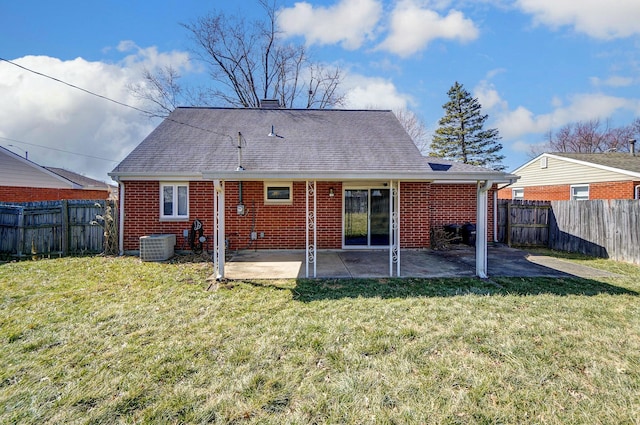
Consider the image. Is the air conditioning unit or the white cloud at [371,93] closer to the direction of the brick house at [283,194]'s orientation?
the white cloud

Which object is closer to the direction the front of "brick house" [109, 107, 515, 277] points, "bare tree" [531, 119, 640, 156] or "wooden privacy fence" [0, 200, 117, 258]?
the bare tree

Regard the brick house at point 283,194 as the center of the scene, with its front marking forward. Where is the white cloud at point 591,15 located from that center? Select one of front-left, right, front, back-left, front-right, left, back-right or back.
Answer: right

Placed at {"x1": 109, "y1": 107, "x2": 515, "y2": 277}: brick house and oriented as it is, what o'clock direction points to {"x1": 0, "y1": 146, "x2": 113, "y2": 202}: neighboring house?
The neighboring house is roughly at 10 o'clock from the brick house.

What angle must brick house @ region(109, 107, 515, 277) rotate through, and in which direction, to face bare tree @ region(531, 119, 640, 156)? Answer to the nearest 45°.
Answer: approximately 45° to its right

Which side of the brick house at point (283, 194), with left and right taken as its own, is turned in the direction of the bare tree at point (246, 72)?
front

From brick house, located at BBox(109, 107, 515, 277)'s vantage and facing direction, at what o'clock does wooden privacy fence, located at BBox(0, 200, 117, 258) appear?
The wooden privacy fence is roughly at 9 o'clock from the brick house.

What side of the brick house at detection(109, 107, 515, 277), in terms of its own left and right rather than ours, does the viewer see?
back

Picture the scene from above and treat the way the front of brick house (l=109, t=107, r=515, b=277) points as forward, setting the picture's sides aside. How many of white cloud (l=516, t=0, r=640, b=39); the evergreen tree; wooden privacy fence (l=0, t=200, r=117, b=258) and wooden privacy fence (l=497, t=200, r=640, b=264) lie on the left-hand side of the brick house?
1

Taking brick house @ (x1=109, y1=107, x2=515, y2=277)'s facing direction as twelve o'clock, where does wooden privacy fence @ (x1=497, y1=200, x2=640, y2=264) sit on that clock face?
The wooden privacy fence is roughly at 3 o'clock from the brick house.

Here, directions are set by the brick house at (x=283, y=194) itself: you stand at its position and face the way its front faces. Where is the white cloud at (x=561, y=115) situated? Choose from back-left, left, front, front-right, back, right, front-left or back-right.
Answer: front-right

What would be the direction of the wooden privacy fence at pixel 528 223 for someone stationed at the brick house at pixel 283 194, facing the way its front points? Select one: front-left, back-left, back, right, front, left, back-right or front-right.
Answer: right
